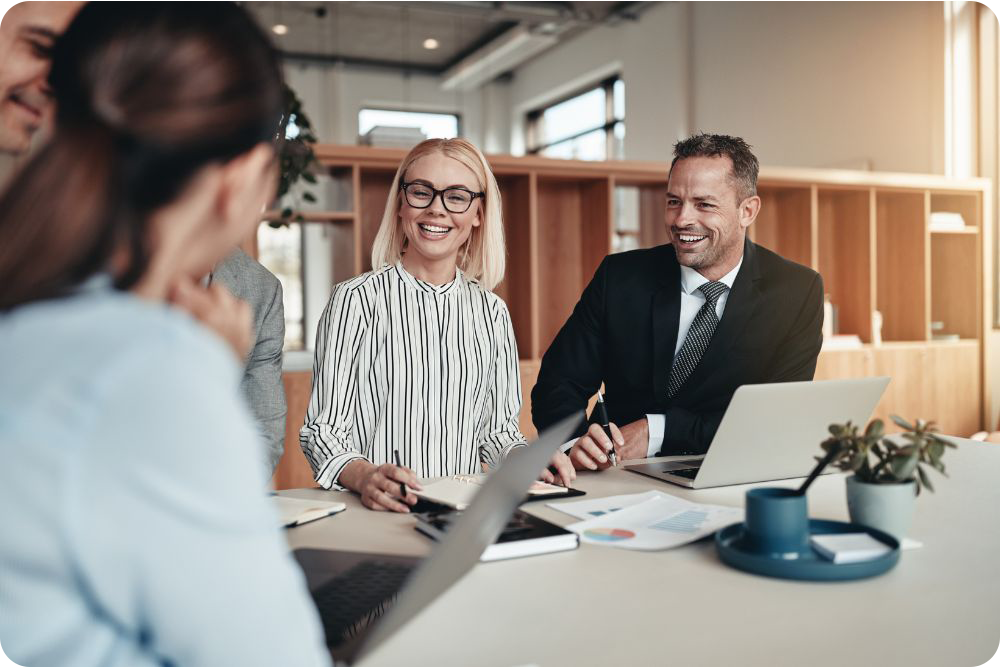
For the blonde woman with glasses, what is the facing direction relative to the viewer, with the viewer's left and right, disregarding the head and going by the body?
facing the viewer

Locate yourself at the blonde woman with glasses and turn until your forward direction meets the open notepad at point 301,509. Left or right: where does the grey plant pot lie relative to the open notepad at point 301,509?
left

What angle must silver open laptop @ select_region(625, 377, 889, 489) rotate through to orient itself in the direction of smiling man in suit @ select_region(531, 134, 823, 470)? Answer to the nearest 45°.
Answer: approximately 45° to its right

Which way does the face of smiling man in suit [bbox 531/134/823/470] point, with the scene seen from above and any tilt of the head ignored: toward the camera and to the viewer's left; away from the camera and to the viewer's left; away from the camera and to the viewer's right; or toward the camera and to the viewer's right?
toward the camera and to the viewer's left

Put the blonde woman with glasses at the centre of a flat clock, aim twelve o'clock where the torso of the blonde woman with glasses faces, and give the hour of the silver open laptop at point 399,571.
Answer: The silver open laptop is roughly at 12 o'clock from the blonde woman with glasses.

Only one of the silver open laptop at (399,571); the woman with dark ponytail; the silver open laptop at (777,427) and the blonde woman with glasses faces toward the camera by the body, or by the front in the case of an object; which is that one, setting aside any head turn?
the blonde woman with glasses

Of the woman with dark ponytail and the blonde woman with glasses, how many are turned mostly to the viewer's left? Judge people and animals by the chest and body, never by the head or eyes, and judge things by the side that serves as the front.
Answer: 0

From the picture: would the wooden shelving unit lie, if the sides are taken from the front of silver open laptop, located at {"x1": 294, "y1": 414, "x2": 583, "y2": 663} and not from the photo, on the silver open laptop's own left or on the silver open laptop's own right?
on the silver open laptop's own right

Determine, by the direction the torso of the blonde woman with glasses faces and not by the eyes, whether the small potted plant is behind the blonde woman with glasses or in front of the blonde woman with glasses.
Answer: in front

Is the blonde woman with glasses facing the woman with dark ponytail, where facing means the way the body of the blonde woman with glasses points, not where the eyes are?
yes

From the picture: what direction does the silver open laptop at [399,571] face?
to the viewer's left

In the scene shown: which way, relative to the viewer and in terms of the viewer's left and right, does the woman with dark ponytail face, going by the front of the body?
facing away from the viewer and to the right of the viewer

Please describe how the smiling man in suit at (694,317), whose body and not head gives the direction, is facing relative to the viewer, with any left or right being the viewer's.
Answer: facing the viewer and to the left of the viewer

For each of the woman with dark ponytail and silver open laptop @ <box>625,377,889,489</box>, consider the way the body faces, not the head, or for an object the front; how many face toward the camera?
0
